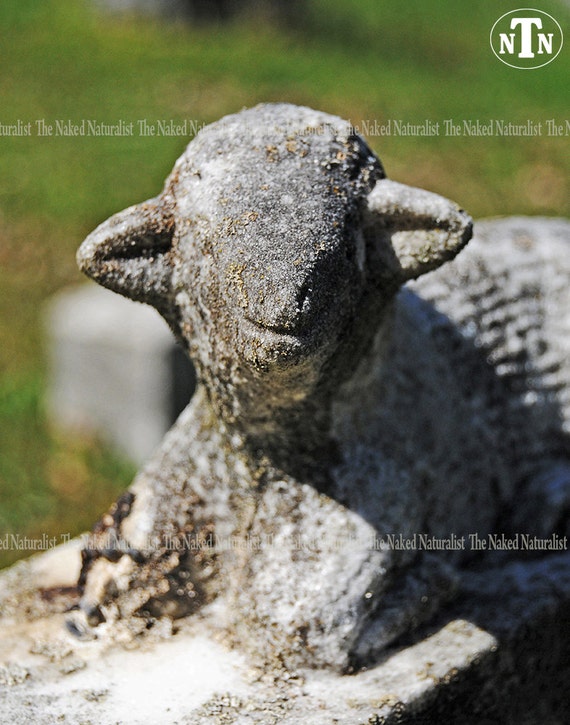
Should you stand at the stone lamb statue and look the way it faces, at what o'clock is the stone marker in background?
The stone marker in background is roughly at 4 o'clock from the stone lamb statue.

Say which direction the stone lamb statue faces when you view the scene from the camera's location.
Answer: facing the viewer and to the left of the viewer
